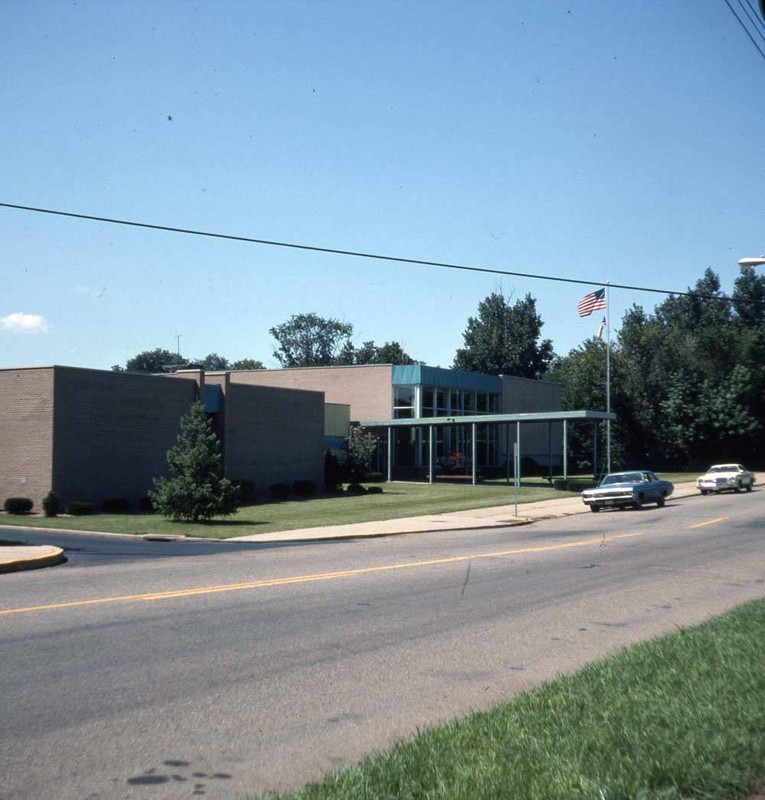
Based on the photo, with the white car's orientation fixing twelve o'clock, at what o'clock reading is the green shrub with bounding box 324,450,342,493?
The green shrub is roughly at 1 o'clock from the white car.

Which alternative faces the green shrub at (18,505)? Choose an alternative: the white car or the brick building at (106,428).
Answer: the white car

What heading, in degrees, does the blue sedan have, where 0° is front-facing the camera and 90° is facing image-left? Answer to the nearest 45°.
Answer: approximately 45°

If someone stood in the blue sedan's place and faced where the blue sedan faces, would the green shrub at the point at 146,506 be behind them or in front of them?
in front

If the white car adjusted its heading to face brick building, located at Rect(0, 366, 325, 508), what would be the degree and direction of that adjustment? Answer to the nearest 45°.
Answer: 0° — it already faces it

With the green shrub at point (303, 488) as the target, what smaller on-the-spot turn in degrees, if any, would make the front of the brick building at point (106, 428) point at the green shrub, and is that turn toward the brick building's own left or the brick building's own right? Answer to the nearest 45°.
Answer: approximately 90° to the brick building's own left

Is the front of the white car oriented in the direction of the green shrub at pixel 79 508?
yes

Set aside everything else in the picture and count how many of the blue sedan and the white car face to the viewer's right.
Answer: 0

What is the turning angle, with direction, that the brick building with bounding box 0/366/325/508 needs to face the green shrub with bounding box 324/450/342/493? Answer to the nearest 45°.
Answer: approximately 90° to its left

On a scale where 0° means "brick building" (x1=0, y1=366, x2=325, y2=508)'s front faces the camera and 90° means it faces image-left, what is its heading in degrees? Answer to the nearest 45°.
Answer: approximately 315°

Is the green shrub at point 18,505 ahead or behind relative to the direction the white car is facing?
ahead

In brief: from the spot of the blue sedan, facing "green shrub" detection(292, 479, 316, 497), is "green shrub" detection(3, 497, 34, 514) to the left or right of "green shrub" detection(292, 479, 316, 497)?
left
